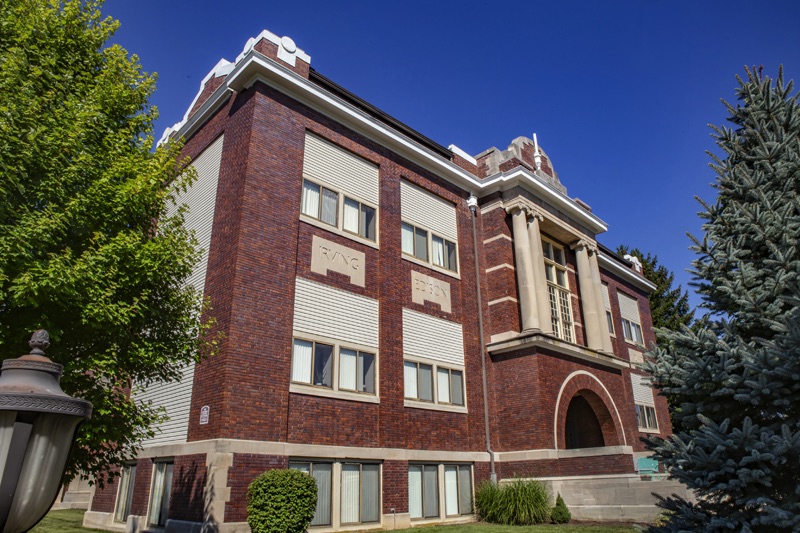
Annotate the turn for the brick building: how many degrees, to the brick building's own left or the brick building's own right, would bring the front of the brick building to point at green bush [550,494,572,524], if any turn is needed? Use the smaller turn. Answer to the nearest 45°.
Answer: approximately 45° to the brick building's own left

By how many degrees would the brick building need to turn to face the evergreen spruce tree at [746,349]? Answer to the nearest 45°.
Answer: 0° — it already faces it

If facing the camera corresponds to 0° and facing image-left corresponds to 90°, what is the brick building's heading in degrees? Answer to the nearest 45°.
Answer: approximately 315°

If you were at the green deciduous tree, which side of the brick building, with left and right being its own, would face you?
right
